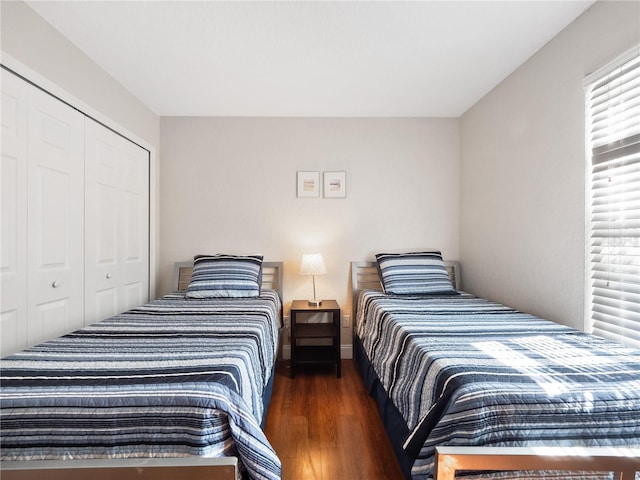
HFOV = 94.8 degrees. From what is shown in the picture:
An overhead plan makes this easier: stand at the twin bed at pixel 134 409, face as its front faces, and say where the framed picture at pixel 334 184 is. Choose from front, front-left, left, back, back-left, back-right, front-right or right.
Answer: back-left

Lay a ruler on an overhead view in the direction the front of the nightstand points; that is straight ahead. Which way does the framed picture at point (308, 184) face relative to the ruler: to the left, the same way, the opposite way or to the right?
the same way

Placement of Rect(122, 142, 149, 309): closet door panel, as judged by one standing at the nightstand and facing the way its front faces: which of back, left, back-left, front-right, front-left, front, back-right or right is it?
right

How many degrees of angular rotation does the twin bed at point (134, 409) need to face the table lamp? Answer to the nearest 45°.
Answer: approximately 135° to its left

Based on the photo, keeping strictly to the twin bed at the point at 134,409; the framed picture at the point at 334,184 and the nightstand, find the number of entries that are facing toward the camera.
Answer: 3

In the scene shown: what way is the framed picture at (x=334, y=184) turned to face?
toward the camera

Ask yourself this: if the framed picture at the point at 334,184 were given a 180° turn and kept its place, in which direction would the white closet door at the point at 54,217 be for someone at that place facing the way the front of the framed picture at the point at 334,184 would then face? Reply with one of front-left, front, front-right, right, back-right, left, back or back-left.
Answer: back-left

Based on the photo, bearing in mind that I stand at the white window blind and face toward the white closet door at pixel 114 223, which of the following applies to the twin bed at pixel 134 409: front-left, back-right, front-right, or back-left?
front-left

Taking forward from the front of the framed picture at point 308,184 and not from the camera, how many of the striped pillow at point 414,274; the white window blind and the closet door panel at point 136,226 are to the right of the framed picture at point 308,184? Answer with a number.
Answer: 1

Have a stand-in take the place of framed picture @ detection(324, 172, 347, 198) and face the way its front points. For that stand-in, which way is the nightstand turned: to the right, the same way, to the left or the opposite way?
the same way
